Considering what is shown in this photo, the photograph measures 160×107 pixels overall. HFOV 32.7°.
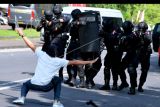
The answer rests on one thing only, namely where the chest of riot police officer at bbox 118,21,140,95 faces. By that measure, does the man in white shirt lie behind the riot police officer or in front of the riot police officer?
in front

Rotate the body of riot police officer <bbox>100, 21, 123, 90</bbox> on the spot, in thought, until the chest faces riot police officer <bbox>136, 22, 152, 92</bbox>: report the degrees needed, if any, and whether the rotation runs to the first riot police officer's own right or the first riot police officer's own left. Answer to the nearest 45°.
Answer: approximately 135° to the first riot police officer's own left

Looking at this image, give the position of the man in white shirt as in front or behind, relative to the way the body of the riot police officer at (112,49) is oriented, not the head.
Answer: in front

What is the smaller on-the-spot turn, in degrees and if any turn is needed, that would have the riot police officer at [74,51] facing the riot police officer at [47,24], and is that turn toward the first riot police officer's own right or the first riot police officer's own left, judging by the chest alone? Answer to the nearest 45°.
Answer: approximately 45° to the first riot police officer's own right

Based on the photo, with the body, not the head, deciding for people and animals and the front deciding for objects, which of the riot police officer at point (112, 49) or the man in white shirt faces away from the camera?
the man in white shirt

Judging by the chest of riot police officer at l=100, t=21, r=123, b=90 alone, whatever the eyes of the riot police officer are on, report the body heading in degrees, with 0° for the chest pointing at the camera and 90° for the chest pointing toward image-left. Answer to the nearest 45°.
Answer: approximately 45°

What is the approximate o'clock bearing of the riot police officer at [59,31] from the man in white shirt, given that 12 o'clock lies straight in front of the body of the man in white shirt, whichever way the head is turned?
The riot police officer is roughly at 12 o'clock from the man in white shirt.

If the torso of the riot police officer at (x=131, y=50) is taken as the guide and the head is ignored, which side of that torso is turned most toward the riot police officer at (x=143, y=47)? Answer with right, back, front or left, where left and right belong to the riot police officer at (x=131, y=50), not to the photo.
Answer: back

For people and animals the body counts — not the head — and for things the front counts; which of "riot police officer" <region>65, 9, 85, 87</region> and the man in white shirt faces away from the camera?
the man in white shirt

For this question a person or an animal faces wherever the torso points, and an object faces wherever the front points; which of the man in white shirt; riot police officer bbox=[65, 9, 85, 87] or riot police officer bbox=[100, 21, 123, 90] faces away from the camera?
the man in white shirt
